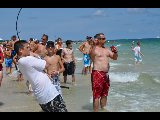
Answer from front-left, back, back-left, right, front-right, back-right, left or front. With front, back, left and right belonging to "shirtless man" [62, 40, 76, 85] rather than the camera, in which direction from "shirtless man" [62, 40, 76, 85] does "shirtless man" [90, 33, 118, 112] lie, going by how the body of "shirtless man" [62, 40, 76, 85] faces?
front

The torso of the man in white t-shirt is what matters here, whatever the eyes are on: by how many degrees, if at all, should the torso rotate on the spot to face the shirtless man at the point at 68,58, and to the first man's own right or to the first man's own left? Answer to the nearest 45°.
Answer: approximately 90° to the first man's own left

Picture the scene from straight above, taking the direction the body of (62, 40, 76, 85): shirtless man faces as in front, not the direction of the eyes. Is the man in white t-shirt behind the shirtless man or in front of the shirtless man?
in front

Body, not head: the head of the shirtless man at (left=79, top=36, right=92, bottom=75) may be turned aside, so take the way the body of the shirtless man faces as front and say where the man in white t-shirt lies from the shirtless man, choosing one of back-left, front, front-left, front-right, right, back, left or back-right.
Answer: front-right

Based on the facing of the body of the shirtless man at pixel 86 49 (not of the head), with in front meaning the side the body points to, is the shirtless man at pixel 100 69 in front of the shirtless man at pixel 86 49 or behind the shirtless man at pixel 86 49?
in front

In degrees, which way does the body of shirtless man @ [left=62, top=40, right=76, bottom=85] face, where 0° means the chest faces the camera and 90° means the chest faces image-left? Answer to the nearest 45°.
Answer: approximately 0°

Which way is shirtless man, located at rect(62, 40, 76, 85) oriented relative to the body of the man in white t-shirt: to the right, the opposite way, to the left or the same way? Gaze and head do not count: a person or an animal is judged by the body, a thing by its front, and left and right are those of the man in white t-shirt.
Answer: to the right

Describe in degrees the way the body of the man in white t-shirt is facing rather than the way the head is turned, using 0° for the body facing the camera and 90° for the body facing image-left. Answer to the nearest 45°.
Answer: approximately 270°

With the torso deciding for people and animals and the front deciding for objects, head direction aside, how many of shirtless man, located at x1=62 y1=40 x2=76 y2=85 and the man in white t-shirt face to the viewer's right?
1

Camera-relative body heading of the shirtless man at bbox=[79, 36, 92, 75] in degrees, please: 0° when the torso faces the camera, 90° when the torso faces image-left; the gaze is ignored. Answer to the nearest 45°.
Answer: approximately 315°
